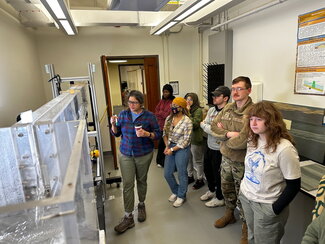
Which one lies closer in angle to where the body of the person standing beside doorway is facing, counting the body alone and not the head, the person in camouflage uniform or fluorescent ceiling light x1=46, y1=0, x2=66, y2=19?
the fluorescent ceiling light

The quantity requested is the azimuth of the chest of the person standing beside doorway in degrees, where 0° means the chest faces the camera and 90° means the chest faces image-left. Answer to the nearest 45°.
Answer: approximately 45°

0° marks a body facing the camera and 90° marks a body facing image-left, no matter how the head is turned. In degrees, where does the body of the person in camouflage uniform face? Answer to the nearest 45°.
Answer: approximately 45°

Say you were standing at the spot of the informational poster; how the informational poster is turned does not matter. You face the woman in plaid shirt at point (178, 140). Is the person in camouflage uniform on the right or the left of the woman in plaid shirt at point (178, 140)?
left

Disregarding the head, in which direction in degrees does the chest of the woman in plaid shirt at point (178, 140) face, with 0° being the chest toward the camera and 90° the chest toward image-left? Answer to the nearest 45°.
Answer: approximately 45°

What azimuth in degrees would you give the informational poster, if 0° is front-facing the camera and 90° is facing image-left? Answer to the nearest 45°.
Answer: approximately 45°

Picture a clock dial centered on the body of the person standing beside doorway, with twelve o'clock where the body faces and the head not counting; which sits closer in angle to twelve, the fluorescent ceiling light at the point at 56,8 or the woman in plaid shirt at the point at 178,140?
the fluorescent ceiling light
